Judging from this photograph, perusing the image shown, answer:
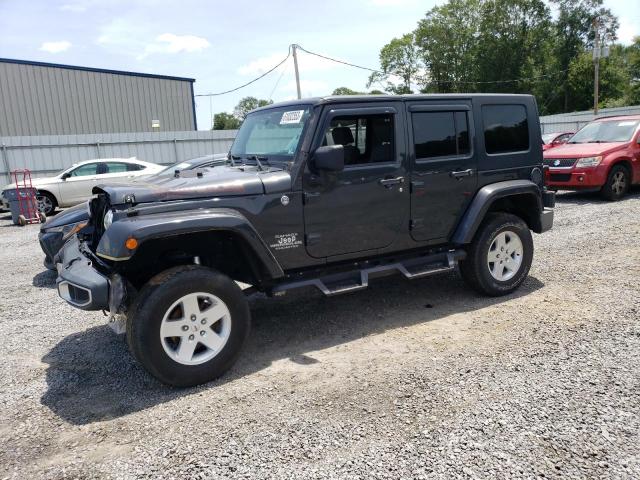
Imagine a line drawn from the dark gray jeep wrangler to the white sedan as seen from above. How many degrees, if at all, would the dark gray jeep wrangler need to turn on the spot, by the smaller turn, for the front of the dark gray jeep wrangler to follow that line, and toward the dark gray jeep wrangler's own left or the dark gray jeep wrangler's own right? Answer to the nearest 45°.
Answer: approximately 90° to the dark gray jeep wrangler's own right

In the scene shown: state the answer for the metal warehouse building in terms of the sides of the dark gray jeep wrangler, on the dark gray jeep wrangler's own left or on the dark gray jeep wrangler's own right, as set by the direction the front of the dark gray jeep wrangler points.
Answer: on the dark gray jeep wrangler's own right

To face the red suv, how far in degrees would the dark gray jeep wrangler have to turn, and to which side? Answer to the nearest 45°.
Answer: approximately 180°

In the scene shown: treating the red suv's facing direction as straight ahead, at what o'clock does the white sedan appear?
The white sedan is roughly at 1 o'clock from the red suv.

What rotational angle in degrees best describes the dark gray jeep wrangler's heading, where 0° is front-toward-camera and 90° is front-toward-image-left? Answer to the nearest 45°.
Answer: approximately 45°

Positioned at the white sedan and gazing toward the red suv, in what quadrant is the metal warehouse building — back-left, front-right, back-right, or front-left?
back-left

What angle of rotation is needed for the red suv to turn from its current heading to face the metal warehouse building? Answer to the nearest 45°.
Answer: approximately 45° to its right
